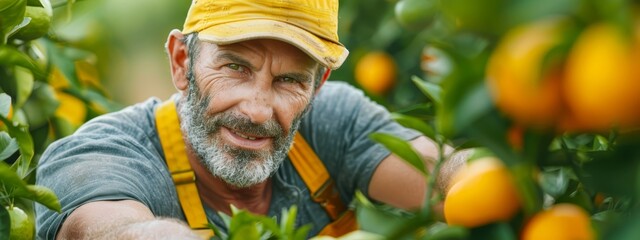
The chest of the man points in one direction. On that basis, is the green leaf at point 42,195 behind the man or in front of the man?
in front

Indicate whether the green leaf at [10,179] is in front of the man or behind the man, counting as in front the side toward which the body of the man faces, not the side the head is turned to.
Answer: in front

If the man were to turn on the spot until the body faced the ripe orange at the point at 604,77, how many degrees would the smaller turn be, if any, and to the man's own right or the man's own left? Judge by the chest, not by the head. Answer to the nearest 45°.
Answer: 0° — they already face it

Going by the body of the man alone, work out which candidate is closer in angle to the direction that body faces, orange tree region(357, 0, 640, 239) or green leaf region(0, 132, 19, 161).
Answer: the orange tree

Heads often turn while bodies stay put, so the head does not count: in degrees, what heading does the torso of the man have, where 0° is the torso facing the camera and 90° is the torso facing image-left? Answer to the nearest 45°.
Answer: approximately 0°

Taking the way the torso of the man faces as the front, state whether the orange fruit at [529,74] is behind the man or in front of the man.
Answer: in front
